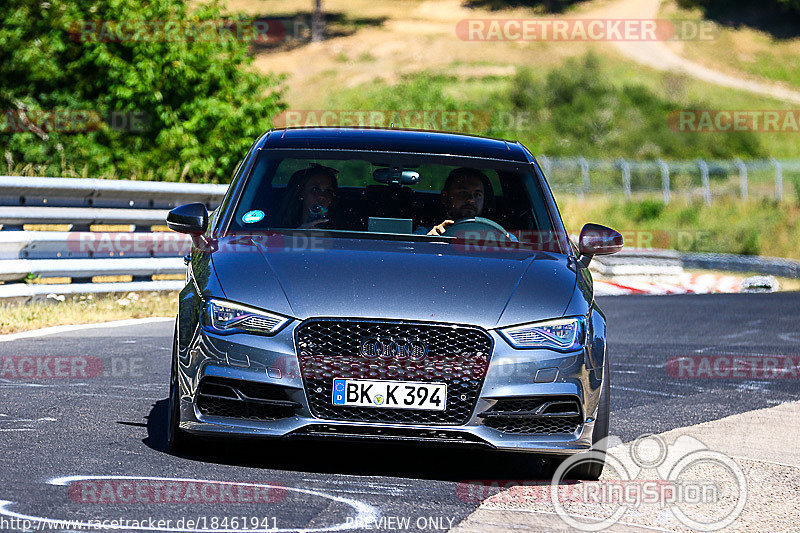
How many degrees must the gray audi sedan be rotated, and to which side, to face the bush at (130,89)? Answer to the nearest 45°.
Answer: approximately 180°

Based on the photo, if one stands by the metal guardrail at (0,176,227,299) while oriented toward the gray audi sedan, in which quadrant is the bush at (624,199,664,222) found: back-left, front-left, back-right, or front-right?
back-left

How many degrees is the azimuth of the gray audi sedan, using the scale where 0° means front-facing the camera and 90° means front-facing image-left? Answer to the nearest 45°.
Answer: approximately 0°

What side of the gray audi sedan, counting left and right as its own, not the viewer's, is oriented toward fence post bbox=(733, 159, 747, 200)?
back

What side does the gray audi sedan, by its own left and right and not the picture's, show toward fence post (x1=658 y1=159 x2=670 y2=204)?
back
